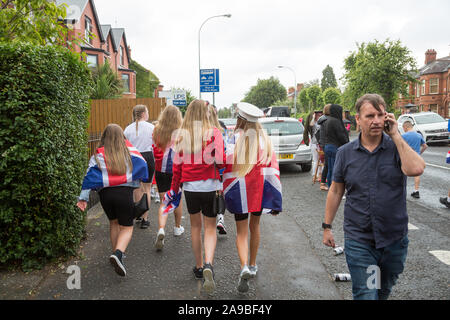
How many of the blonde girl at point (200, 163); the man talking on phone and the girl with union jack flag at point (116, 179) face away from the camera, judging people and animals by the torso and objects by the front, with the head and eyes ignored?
2

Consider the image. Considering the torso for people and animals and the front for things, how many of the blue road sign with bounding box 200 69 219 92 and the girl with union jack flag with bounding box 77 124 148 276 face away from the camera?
1

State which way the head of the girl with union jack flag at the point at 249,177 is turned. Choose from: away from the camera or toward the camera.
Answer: away from the camera

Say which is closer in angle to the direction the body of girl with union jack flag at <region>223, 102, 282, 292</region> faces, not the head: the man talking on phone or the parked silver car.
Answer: the parked silver car

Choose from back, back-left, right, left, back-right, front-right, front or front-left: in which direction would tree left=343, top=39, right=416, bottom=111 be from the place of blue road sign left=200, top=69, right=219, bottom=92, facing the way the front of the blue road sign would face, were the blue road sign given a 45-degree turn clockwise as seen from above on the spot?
back

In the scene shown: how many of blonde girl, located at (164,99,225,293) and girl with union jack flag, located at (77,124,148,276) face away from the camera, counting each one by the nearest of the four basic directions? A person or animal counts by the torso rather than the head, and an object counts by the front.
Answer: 2

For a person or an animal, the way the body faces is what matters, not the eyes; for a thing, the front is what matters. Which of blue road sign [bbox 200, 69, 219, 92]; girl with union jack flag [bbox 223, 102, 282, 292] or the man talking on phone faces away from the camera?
the girl with union jack flag

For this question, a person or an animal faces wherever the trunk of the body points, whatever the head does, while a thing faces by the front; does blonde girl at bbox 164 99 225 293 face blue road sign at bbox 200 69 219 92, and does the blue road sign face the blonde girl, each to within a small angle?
yes

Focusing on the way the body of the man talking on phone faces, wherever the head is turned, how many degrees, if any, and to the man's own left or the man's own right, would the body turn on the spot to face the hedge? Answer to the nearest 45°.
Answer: approximately 90° to the man's own right

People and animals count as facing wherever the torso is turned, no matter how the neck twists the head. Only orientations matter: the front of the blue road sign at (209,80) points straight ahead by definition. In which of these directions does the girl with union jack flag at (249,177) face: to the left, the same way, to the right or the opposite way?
the opposite way

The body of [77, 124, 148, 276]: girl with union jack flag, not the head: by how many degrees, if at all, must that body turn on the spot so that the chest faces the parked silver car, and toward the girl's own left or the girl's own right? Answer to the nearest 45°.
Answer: approximately 45° to the girl's own right

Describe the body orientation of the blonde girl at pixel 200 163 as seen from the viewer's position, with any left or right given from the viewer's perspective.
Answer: facing away from the viewer

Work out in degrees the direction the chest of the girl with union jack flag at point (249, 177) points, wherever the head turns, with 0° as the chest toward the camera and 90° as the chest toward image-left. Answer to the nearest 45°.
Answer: approximately 180°

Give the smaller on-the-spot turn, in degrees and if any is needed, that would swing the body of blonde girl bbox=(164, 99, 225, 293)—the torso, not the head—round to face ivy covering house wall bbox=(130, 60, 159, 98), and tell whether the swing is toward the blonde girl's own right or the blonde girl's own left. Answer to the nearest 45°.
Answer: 0° — they already face it

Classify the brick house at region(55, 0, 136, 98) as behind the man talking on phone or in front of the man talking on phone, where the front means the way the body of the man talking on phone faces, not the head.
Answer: behind

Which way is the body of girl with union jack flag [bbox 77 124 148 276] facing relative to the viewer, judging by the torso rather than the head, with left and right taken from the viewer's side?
facing away from the viewer

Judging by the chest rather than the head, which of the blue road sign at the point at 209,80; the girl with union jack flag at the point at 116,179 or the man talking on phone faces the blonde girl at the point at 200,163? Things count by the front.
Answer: the blue road sign
